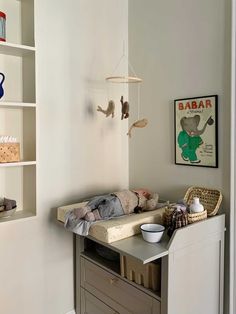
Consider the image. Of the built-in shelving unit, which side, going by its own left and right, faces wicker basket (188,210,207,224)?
front

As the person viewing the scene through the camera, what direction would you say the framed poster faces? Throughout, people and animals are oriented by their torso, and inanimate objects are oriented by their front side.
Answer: facing the viewer and to the left of the viewer

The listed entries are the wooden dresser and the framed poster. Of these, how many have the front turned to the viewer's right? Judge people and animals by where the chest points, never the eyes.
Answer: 0

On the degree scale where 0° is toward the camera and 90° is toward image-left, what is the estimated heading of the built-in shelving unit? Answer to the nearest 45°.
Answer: approximately 315°

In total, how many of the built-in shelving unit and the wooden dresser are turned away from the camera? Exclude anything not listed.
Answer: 0

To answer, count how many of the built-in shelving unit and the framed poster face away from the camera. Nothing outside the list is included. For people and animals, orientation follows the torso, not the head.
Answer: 0

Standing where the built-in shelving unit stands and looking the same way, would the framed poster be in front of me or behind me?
in front

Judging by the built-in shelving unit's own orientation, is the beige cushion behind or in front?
in front
